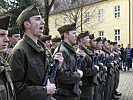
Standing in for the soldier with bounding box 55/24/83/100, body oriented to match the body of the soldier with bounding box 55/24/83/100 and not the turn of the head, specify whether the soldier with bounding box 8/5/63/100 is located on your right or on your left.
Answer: on your right
